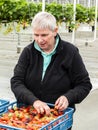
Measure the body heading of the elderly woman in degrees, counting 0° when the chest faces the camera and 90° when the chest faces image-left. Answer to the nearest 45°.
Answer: approximately 45°
